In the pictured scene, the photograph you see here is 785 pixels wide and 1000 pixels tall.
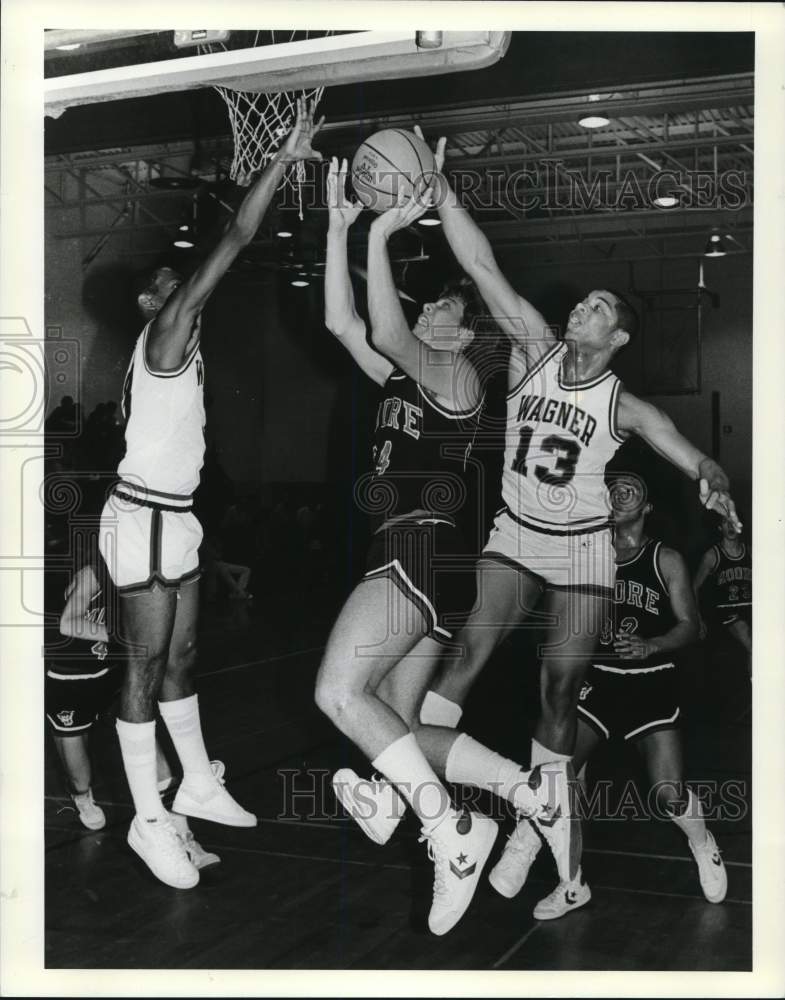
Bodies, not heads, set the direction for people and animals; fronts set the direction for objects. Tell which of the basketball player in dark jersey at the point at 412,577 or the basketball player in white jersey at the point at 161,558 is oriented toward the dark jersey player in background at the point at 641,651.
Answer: the basketball player in white jersey

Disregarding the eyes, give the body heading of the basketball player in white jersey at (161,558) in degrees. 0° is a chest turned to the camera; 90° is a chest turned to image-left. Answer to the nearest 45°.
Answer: approximately 270°

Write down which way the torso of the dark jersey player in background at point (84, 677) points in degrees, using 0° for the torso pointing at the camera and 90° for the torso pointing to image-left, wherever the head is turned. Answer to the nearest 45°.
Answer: approximately 315°

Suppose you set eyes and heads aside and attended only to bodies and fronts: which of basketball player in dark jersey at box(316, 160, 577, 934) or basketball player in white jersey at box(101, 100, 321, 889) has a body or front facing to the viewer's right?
the basketball player in white jersey

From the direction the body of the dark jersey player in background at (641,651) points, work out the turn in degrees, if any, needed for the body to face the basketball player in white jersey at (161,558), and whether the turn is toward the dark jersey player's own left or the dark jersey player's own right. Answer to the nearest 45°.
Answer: approximately 45° to the dark jersey player's own right

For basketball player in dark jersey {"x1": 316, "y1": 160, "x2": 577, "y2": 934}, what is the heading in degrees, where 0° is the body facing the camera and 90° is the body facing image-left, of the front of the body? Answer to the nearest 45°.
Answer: approximately 45°

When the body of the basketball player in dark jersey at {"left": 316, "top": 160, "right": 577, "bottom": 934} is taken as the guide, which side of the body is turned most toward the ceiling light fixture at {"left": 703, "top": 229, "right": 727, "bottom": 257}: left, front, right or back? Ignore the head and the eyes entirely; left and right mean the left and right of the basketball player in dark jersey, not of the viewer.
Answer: back

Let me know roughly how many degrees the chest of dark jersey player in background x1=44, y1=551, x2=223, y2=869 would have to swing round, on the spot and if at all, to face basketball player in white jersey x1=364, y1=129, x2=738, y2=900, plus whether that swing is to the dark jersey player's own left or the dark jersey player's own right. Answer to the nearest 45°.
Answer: approximately 45° to the dark jersey player's own left
